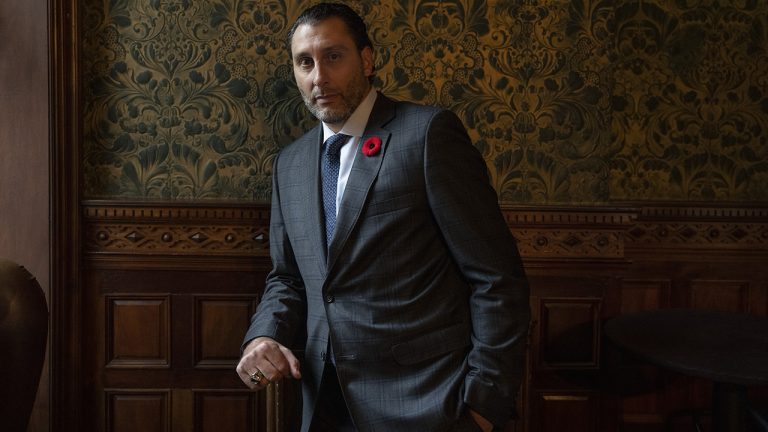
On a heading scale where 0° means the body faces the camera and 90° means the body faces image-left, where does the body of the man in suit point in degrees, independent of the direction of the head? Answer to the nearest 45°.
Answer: approximately 45°

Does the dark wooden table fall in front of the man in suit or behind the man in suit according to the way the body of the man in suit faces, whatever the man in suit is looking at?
behind
